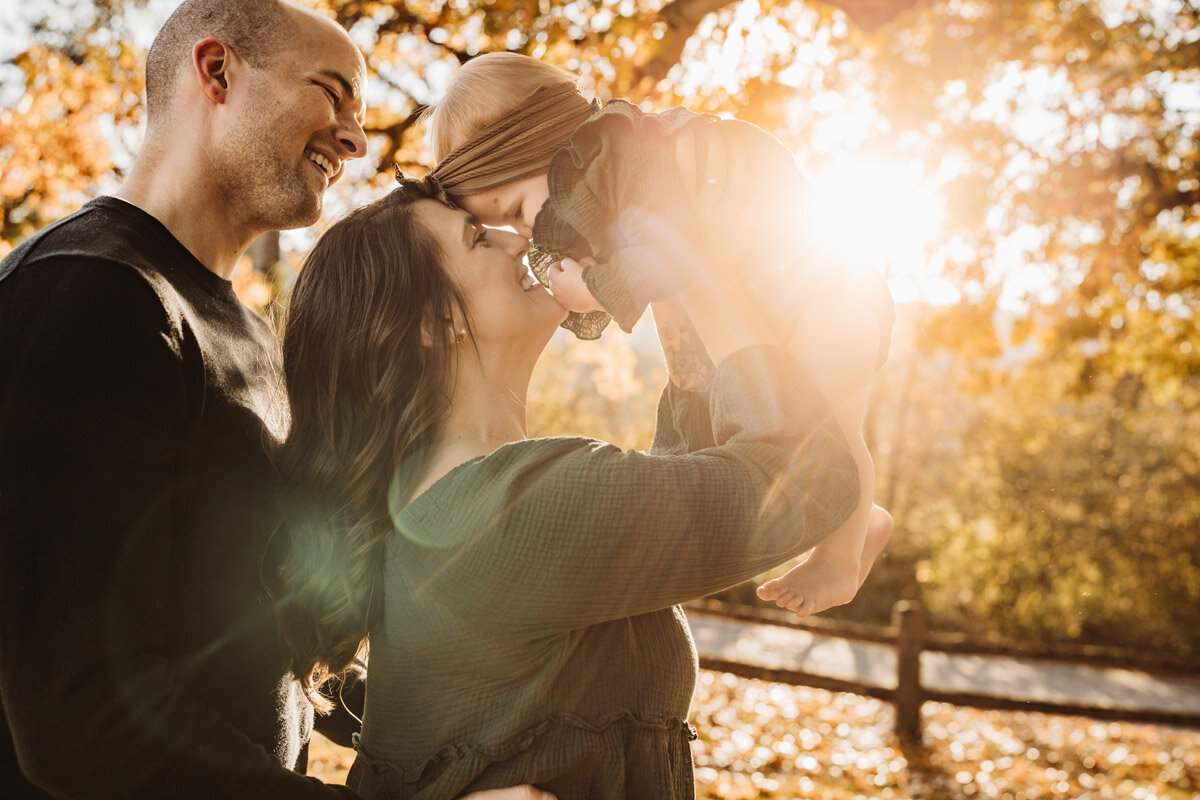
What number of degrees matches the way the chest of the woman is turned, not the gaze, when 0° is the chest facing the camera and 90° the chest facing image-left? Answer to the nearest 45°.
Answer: approximately 270°

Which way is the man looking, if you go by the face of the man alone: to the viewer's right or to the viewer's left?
to the viewer's right

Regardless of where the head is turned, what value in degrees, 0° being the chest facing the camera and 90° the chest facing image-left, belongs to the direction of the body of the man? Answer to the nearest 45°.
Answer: approximately 270°

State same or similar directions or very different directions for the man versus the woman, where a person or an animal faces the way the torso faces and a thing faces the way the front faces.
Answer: same or similar directions
